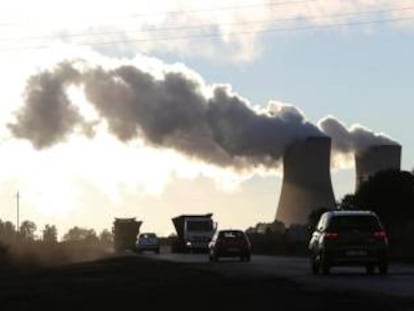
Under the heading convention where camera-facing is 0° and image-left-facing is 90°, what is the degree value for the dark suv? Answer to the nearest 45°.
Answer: approximately 180°
